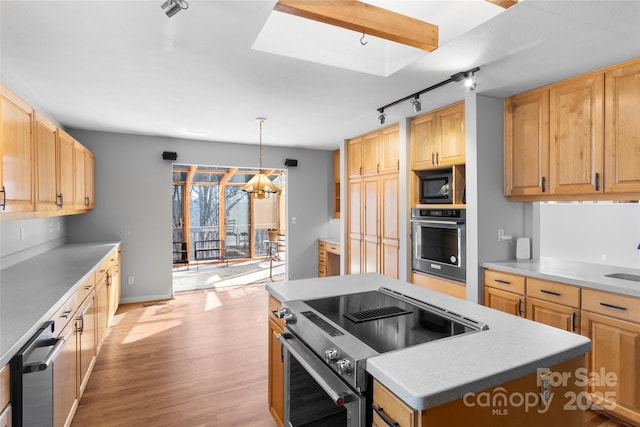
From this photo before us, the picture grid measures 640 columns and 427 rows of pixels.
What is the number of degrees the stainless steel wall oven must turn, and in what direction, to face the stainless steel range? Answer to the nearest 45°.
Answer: approximately 45° to its left

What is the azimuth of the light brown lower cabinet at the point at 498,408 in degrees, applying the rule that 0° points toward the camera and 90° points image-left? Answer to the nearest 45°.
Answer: approximately 45°

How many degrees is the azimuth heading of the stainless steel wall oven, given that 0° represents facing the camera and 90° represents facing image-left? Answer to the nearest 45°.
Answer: approximately 45°

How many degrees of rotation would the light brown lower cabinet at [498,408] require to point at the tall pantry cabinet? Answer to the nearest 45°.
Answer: approximately 135° to its right

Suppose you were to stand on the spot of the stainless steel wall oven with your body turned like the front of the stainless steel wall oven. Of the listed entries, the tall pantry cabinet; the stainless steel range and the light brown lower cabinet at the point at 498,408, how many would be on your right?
1

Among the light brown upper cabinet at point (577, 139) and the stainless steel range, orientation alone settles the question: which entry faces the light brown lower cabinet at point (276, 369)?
the light brown upper cabinet

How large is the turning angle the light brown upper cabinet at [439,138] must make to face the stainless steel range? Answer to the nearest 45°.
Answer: approximately 45° to its left

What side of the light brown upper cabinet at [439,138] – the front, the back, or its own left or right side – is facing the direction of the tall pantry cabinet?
right

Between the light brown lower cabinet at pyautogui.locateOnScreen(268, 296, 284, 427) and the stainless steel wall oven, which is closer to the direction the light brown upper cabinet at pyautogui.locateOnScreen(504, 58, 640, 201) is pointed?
the light brown lower cabinet
